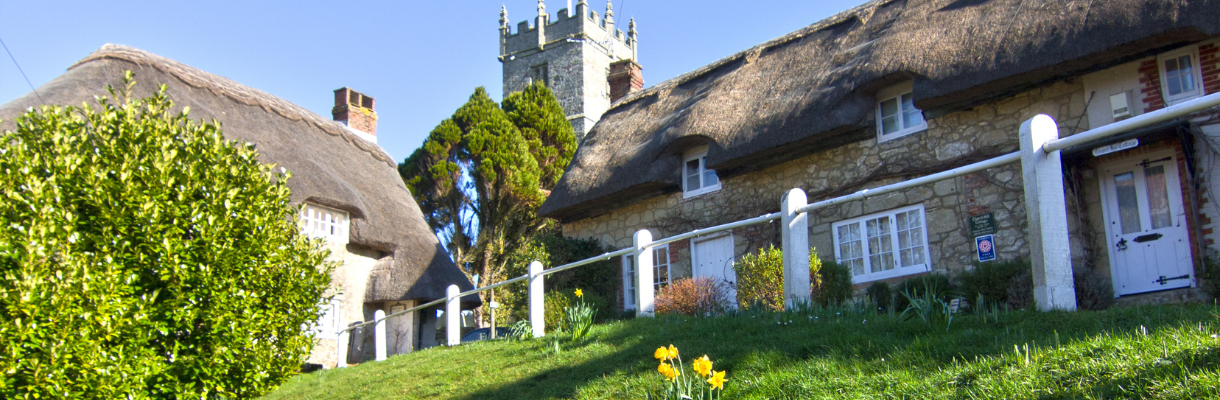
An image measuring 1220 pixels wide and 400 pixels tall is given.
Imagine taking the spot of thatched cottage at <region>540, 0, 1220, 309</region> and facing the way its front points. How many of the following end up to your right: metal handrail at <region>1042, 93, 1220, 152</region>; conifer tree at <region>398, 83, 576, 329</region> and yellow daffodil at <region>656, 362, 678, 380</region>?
1

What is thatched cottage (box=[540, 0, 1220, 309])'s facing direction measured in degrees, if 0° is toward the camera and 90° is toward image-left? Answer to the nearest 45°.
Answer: approximately 45°

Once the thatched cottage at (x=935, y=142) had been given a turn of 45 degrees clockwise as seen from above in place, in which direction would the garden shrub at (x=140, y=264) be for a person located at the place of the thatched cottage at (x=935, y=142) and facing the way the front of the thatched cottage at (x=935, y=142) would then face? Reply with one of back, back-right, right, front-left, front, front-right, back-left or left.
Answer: front-left

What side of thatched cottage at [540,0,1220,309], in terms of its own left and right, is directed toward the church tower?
right

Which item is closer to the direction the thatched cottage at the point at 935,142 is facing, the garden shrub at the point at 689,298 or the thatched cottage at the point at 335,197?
the garden shrub

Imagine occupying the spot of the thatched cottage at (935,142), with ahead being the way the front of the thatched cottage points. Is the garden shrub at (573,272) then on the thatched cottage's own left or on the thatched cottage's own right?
on the thatched cottage's own right

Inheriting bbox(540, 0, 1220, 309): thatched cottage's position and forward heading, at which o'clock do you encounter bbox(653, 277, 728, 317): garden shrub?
The garden shrub is roughly at 2 o'clock from the thatched cottage.
